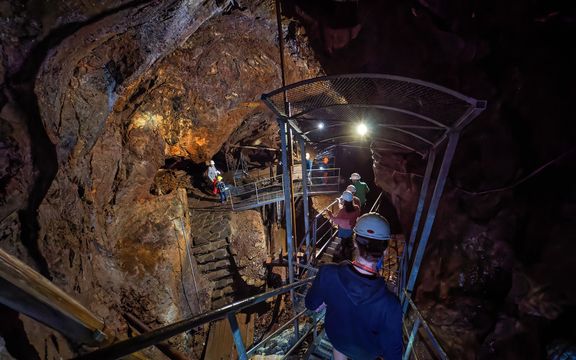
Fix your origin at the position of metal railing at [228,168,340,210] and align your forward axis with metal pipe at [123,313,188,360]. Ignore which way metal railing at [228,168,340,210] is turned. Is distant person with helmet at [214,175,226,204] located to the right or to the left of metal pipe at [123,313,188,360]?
right

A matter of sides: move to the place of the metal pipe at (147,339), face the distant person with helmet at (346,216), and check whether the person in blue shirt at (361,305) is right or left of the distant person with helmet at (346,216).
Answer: right

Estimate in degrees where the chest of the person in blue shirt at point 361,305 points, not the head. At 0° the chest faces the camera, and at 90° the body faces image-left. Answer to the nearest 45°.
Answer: approximately 180°

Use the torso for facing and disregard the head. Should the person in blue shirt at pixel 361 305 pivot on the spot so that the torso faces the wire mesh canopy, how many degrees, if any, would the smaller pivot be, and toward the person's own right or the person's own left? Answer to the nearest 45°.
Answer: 0° — they already face it

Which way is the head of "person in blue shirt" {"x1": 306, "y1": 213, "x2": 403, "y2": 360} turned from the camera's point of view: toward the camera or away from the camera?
away from the camera

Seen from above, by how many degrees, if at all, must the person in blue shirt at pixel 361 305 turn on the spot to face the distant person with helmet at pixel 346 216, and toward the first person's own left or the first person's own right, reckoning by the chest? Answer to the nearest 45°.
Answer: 0° — they already face them

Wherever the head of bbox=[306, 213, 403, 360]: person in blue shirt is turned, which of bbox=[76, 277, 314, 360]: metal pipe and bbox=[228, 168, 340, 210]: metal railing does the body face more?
the metal railing
